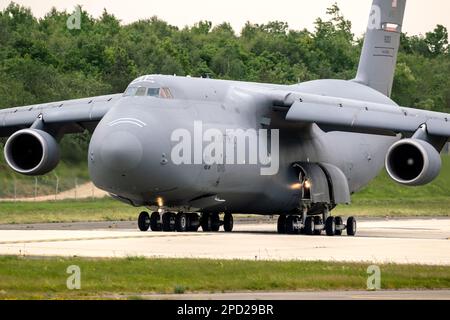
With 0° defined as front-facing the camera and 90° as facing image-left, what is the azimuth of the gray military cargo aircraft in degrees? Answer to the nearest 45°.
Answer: approximately 45°
